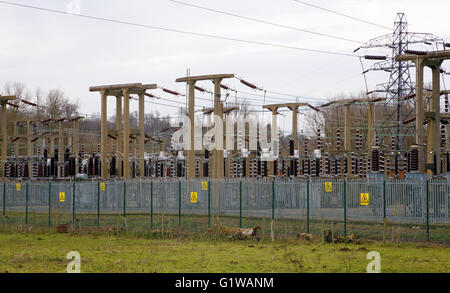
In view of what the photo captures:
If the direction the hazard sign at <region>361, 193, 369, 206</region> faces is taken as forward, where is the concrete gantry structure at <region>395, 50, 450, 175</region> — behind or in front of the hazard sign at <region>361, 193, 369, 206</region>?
behind

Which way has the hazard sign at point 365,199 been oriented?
toward the camera

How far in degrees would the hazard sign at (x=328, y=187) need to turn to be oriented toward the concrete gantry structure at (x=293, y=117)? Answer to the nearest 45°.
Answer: approximately 180°

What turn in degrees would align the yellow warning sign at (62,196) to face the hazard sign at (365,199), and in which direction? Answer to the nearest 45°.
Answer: approximately 45° to its left

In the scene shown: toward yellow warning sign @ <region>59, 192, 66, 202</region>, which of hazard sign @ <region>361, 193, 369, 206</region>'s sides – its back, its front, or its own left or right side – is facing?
right

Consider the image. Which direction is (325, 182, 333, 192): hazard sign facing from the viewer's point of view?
toward the camera

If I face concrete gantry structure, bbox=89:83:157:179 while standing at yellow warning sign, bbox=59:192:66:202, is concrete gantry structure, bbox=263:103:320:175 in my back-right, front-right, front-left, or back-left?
front-right

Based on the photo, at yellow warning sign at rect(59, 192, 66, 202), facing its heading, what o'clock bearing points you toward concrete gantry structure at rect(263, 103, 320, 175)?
The concrete gantry structure is roughly at 8 o'clock from the yellow warning sign.

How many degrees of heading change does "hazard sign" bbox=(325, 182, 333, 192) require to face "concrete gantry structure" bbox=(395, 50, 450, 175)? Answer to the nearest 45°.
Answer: approximately 135° to its left

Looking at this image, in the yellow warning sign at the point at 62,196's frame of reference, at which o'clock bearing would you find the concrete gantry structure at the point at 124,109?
The concrete gantry structure is roughly at 7 o'clock from the yellow warning sign.

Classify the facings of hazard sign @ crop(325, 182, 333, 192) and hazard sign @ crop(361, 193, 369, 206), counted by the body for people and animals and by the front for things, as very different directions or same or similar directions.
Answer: same or similar directions

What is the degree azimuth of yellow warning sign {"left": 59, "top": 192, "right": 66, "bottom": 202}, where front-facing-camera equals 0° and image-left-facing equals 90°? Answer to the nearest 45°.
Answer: approximately 0°

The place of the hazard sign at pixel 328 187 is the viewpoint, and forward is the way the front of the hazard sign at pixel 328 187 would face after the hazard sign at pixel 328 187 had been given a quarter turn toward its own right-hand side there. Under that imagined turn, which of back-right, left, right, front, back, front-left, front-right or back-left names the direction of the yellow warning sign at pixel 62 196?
front

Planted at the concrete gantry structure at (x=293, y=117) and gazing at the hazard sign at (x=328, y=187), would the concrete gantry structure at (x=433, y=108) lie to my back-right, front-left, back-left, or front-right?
front-left

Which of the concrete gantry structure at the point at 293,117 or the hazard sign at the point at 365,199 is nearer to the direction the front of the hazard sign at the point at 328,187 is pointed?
the hazard sign

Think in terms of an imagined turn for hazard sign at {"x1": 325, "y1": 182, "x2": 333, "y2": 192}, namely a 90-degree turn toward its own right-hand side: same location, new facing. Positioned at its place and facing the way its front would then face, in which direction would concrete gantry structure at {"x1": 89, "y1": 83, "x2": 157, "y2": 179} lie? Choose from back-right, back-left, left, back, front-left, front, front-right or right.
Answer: front-right
